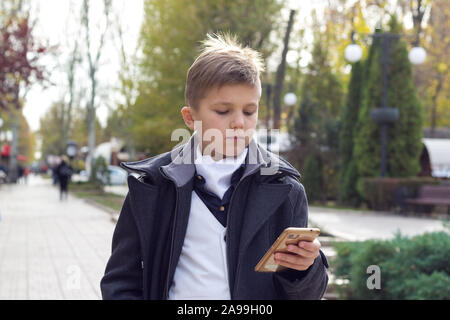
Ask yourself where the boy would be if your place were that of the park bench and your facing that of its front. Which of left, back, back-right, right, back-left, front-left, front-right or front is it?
front-left

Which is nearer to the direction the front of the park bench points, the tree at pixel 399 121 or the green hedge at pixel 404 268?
the green hedge

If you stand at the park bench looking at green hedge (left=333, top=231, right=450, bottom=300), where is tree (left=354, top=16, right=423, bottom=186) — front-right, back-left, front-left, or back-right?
back-right

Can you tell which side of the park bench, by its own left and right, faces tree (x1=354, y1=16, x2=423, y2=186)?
right

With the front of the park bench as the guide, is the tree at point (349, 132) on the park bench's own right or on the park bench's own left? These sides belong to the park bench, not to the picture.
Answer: on the park bench's own right

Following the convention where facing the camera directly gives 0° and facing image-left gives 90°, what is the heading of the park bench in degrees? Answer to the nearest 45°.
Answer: approximately 45°

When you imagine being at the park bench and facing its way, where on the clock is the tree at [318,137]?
The tree is roughly at 3 o'clock from the park bench.

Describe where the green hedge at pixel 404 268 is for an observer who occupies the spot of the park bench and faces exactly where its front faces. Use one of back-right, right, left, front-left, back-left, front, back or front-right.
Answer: front-left
